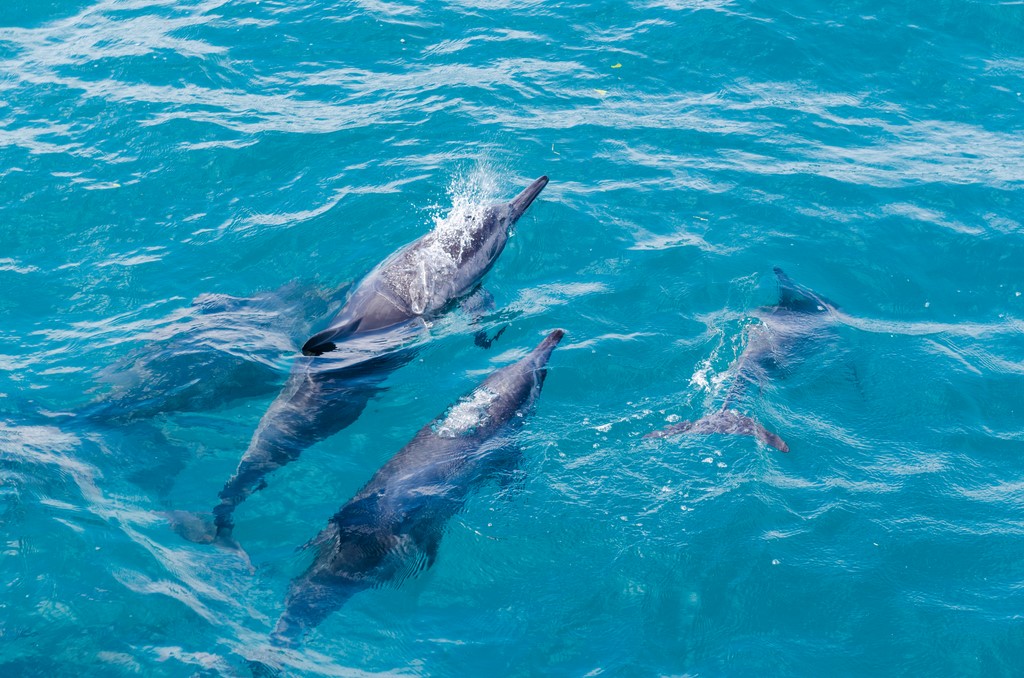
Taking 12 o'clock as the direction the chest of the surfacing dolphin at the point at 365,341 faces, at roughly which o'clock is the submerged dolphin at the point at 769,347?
The submerged dolphin is roughly at 2 o'clock from the surfacing dolphin.

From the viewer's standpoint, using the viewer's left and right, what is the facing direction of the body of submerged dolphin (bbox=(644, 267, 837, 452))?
facing away from the viewer and to the right of the viewer

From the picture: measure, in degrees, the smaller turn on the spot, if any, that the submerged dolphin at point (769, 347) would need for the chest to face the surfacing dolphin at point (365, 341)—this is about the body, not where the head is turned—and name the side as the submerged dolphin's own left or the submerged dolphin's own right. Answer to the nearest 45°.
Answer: approximately 135° to the submerged dolphin's own left

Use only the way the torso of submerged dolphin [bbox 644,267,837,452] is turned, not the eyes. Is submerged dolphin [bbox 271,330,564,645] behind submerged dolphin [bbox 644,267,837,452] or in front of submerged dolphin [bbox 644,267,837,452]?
behind

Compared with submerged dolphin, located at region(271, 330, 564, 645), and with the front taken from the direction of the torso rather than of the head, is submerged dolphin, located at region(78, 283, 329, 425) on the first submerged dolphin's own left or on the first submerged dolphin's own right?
on the first submerged dolphin's own left

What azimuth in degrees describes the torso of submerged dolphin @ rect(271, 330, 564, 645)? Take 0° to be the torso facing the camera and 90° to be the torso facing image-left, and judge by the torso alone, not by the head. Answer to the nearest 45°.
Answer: approximately 225°

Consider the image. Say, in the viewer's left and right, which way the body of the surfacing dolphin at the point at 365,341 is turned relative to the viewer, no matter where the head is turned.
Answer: facing away from the viewer and to the right of the viewer
